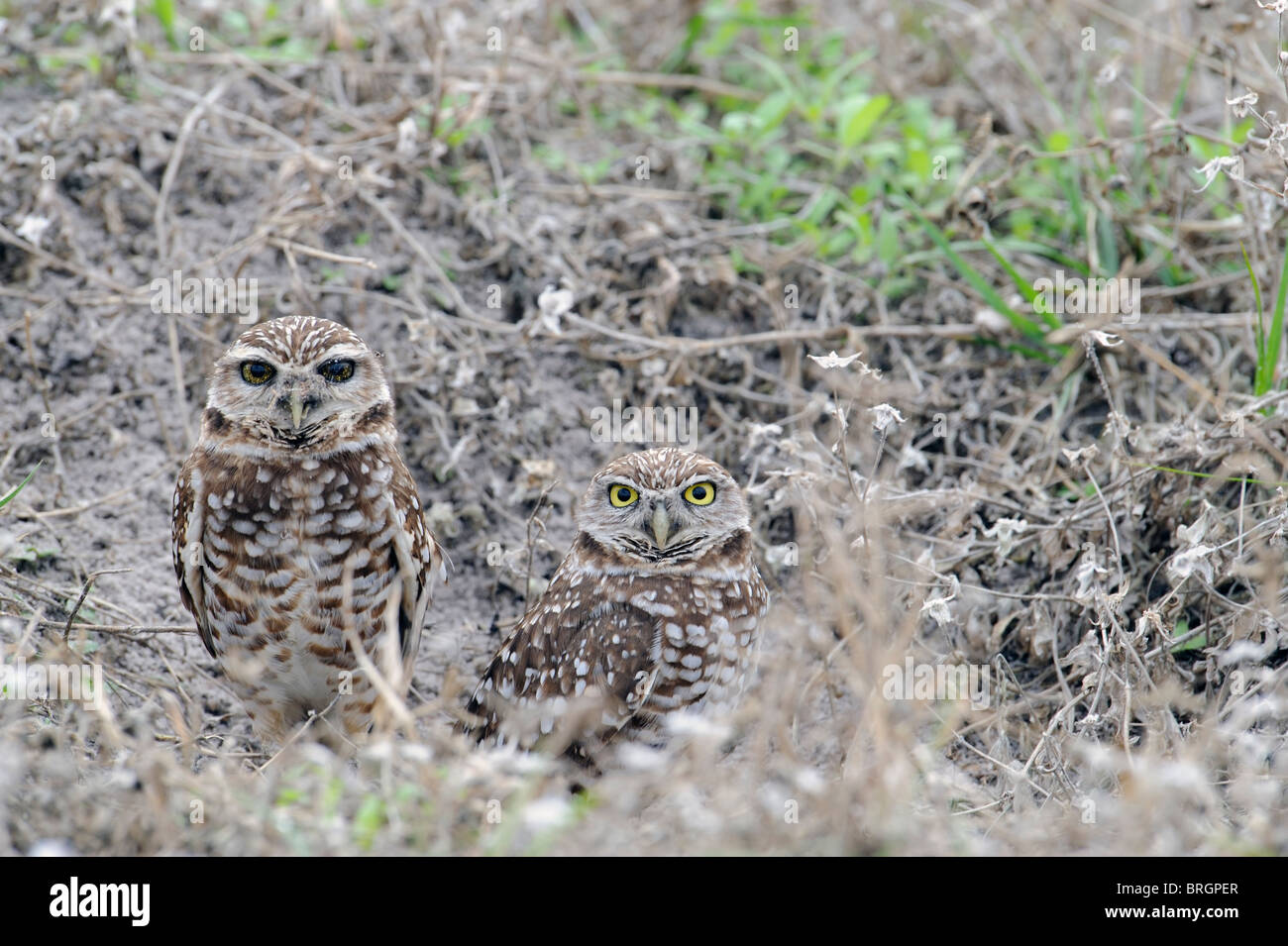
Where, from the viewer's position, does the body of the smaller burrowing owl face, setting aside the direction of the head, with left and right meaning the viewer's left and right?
facing the viewer and to the right of the viewer
